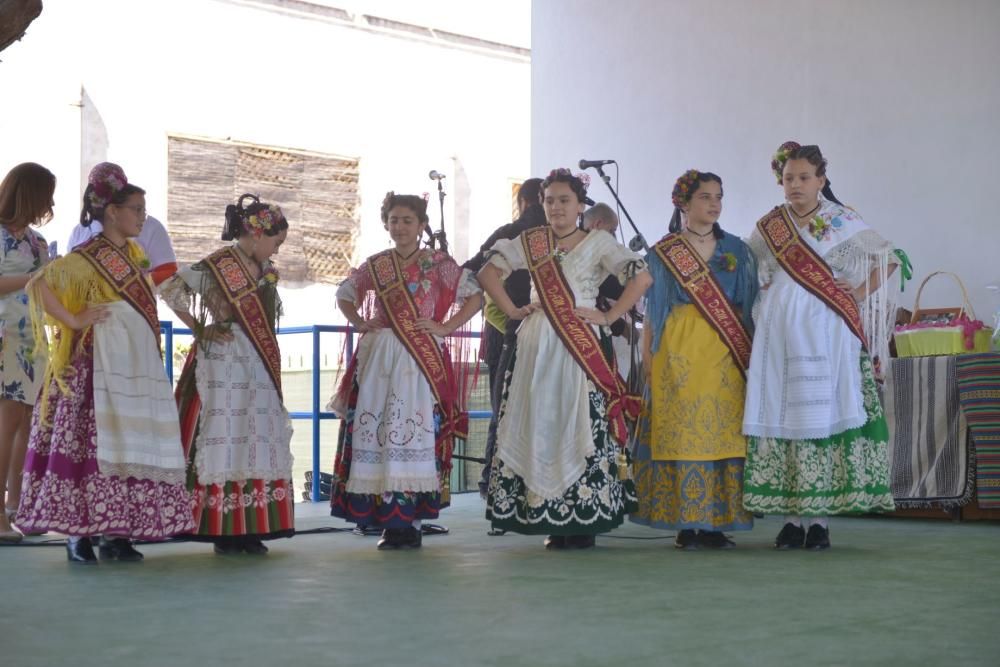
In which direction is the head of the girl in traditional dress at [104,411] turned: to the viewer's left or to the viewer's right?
to the viewer's right

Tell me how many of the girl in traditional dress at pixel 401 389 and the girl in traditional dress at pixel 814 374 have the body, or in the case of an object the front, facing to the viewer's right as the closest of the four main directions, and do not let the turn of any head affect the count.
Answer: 0

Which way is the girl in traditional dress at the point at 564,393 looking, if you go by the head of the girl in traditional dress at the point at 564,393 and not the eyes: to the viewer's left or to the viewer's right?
to the viewer's left

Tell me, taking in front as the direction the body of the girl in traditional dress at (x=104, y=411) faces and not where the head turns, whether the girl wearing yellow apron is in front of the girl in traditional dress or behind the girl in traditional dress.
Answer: in front

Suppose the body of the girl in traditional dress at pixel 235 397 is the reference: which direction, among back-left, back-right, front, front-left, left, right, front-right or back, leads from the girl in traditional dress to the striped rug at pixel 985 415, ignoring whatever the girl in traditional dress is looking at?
front-left

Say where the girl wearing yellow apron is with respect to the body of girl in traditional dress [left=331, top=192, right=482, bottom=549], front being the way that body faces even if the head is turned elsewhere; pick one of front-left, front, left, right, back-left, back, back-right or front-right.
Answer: left

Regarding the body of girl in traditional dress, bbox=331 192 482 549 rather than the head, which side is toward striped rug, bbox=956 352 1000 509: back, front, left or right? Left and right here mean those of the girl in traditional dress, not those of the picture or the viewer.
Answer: left

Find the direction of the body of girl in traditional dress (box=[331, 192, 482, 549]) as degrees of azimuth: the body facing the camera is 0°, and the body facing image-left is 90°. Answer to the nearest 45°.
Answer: approximately 0°

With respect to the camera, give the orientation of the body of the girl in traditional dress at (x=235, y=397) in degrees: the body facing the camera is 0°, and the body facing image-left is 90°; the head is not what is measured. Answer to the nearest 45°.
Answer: approximately 315°
